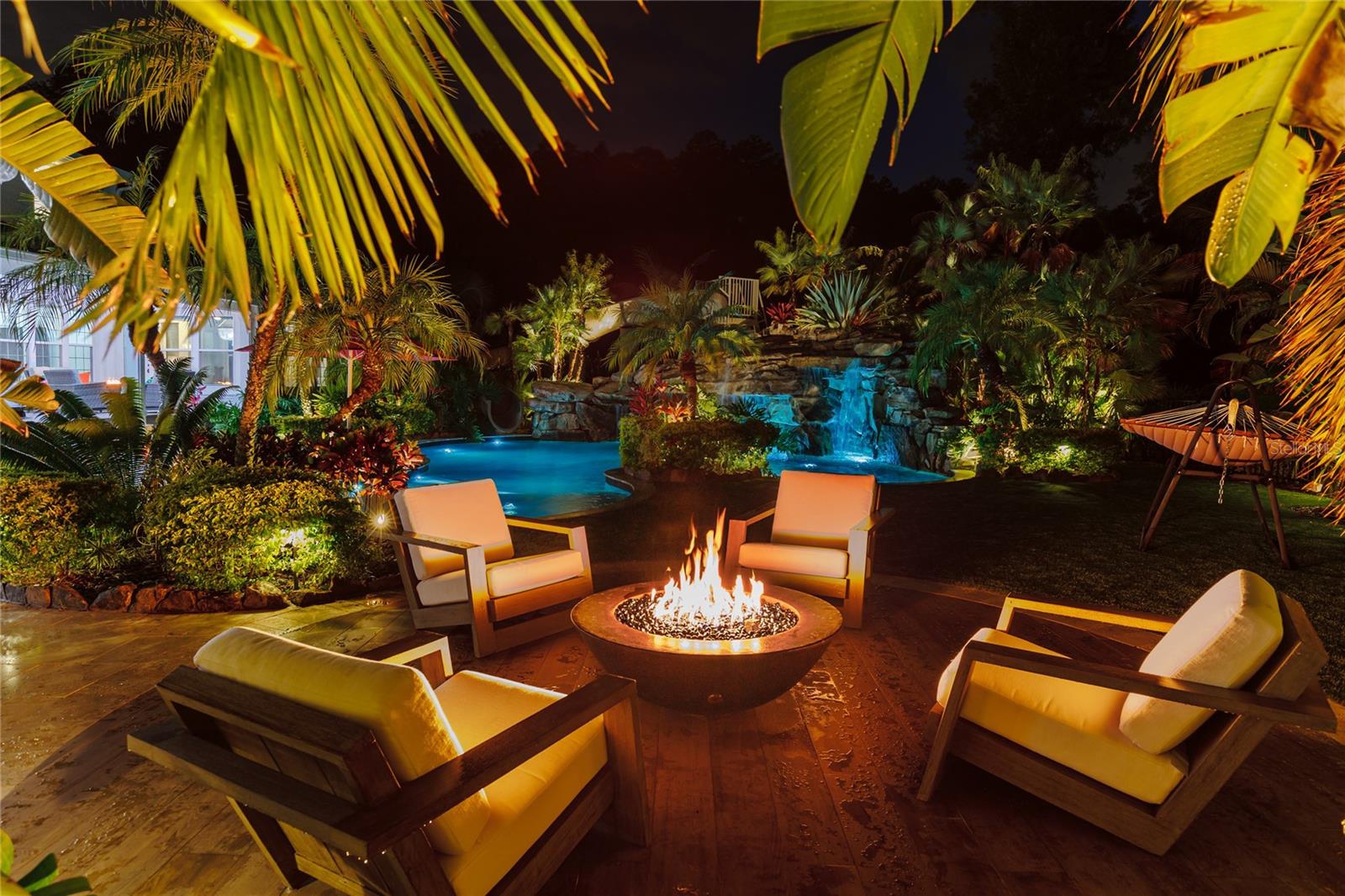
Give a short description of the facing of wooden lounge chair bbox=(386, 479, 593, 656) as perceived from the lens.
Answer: facing the viewer and to the right of the viewer

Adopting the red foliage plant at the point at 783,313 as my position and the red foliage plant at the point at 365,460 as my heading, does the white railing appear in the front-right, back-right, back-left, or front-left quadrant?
back-right

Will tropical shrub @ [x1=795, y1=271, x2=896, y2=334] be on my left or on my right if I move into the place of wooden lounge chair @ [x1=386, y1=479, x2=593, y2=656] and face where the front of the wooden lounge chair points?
on my left

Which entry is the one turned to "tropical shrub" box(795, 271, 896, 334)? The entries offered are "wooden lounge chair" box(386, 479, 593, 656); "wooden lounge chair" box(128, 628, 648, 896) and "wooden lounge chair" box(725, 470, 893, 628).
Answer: "wooden lounge chair" box(128, 628, 648, 896)

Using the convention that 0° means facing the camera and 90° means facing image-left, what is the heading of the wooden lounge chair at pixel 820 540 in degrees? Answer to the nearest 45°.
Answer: approximately 45°

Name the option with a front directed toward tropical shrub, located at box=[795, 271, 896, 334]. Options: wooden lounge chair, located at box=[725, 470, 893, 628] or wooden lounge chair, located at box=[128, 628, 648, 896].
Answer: wooden lounge chair, located at box=[128, 628, 648, 896]

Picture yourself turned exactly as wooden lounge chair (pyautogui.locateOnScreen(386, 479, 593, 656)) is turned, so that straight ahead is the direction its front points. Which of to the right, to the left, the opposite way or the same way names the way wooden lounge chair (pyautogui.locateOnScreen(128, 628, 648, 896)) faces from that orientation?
to the left

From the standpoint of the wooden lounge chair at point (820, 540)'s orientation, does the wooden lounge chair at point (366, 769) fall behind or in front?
in front

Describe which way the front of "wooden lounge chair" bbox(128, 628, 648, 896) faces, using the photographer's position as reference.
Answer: facing away from the viewer and to the right of the viewer

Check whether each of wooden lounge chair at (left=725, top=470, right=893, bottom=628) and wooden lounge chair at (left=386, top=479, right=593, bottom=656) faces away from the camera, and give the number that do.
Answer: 0

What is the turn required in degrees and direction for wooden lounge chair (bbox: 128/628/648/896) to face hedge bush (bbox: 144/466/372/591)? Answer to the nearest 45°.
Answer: approximately 45° to its left

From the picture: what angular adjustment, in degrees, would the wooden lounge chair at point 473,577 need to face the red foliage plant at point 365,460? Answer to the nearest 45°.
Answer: approximately 135° to its left

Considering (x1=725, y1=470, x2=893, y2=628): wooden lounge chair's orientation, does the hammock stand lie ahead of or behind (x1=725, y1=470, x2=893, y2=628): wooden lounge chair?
behind

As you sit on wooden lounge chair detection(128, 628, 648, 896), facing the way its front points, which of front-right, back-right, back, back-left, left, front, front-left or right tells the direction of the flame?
front

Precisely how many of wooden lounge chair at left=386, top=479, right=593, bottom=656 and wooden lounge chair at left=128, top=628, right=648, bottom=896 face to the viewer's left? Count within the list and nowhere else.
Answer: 0

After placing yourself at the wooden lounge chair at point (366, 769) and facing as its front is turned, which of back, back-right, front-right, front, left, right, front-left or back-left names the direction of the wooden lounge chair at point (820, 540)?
front

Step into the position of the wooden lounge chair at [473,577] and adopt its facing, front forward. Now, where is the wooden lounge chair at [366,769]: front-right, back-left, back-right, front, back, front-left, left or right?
front-right

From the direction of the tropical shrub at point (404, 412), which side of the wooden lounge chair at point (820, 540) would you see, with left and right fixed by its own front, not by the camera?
right

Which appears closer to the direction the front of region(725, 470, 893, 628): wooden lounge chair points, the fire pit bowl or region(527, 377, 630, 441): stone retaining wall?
the fire pit bowl
